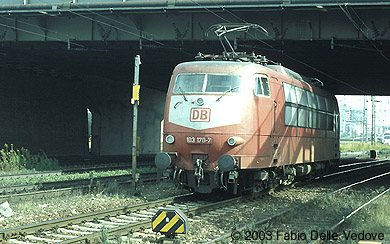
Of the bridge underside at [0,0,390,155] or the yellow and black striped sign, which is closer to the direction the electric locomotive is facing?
the yellow and black striped sign

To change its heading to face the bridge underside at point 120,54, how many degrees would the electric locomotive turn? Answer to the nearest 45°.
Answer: approximately 90° to its right

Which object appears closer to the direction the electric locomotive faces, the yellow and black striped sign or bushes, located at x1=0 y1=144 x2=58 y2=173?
the yellow and black striped sign

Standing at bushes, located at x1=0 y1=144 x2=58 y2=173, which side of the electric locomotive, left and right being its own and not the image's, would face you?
right

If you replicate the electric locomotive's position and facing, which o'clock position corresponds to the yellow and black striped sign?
The yellow and black striped sign is roughly at 11 o'clock from the electric locomotive.

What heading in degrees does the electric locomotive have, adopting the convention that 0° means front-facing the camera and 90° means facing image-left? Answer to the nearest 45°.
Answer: approximately 45°
